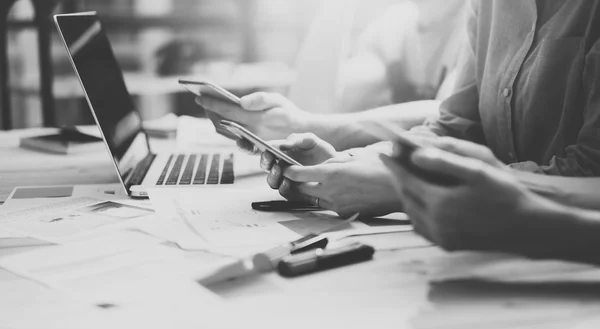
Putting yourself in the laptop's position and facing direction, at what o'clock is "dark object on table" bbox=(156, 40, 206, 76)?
The dark object on table is roughly at 9 o'clock from the laptop.

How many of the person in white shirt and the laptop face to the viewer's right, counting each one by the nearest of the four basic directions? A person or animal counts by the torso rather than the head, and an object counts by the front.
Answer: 1

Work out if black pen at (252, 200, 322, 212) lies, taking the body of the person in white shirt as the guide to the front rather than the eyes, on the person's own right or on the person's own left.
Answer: on the person's own left

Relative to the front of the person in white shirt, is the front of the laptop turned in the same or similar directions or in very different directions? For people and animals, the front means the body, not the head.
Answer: very different directions

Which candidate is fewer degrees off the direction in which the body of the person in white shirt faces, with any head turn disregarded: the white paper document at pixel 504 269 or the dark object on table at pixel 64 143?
the dark object on table

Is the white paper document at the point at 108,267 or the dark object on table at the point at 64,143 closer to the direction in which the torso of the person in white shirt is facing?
the dark object on table

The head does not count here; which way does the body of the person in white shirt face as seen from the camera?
to the viewer's left

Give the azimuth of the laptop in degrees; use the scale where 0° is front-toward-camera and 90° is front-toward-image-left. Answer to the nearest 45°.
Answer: approximately 270°
